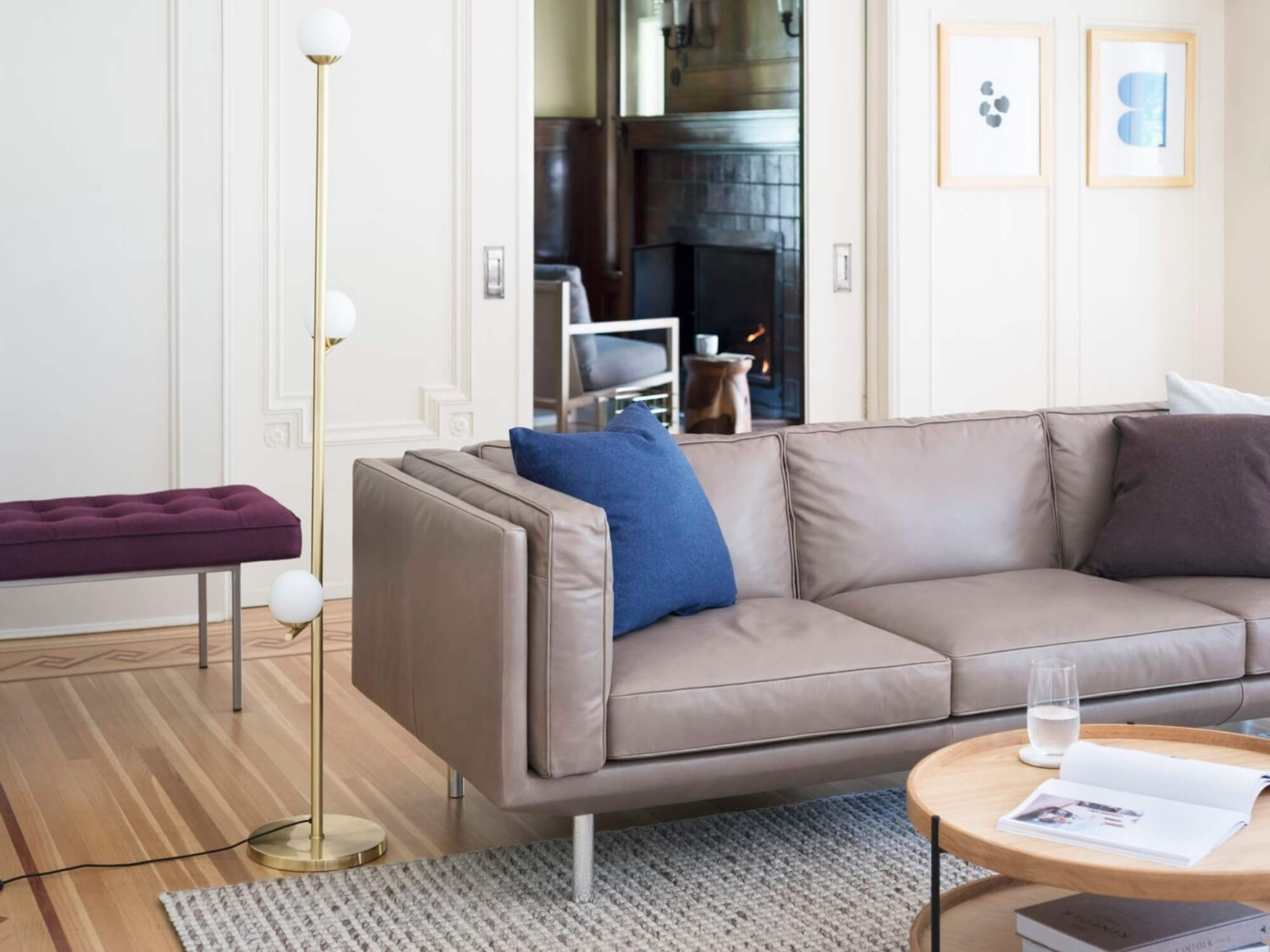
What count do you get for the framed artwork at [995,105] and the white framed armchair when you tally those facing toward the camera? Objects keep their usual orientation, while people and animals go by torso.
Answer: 1

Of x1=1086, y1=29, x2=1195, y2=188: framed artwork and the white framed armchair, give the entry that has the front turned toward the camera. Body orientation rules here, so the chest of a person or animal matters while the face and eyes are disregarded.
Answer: the framed artwork

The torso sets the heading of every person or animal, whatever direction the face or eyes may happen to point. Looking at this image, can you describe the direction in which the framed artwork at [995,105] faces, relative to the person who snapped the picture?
facing the viewer

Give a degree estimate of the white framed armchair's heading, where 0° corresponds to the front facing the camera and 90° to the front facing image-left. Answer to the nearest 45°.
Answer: approximately 225°

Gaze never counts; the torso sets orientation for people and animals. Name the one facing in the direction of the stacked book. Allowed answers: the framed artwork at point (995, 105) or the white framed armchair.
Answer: the framed artwork

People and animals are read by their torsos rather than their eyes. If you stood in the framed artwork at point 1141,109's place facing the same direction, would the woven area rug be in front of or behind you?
in front

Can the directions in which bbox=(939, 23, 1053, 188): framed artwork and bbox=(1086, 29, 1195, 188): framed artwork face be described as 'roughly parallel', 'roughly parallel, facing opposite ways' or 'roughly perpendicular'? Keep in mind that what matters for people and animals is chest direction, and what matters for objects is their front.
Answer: roughly parallel

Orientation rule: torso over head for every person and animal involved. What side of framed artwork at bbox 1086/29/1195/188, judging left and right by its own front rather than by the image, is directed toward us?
front

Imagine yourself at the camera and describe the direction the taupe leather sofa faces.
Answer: facing the viewer and to the right of the viewer

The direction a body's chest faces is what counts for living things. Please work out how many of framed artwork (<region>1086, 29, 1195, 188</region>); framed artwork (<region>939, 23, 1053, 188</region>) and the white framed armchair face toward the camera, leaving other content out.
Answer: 2

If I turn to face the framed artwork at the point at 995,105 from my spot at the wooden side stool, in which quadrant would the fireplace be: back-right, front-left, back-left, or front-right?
back-left

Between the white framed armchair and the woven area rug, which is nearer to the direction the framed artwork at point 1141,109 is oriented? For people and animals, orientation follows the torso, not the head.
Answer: the woven area rug

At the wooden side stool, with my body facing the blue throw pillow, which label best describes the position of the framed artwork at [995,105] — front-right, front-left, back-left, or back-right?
front-left
